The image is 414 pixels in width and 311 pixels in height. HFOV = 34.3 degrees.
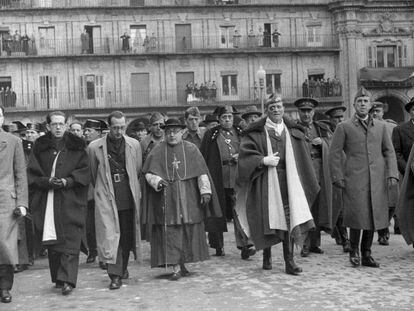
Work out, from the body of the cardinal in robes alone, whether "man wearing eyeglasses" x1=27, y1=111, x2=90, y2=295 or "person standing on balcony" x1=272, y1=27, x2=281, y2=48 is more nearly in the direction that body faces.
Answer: the man wearing eyeglasses

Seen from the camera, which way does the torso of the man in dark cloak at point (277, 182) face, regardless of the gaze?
toward the camera

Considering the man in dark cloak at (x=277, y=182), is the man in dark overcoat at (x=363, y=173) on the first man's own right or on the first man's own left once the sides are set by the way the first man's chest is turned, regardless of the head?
on the first man's own left

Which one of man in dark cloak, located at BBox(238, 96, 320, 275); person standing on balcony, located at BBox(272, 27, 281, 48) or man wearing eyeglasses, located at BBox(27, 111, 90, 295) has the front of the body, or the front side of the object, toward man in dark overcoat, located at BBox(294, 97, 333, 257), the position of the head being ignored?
the person standing on balcony

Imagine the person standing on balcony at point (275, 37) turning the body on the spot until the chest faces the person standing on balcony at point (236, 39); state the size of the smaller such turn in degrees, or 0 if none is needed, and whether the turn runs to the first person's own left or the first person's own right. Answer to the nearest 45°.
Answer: approximately 90° to the first person's own right

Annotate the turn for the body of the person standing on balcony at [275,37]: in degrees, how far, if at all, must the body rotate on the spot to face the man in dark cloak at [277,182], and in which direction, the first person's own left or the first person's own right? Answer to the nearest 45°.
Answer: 0° — they already face them

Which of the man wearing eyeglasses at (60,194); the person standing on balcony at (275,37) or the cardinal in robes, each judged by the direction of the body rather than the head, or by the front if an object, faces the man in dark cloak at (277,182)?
the person standing on balcony

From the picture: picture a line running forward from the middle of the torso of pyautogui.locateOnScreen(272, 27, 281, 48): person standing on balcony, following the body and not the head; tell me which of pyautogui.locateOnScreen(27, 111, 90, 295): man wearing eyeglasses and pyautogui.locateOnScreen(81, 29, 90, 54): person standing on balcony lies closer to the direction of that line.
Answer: the man wearing eyeglasses

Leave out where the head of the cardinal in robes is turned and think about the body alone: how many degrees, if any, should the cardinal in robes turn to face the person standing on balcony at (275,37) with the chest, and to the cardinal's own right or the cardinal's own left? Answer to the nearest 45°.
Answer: approximately 180°

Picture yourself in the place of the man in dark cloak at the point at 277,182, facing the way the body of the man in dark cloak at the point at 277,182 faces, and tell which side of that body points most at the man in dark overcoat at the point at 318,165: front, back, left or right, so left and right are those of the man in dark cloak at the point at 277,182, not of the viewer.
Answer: back

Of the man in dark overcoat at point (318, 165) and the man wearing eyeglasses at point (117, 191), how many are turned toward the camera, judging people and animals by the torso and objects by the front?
2

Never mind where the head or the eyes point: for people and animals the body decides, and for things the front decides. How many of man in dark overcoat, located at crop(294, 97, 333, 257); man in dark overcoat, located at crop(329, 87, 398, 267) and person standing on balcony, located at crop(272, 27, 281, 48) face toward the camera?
3

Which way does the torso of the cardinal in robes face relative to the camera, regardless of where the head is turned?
toward the camera
